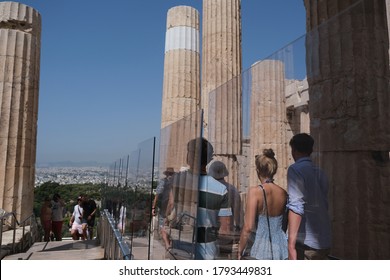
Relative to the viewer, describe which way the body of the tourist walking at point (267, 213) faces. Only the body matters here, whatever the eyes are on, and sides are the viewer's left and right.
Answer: facing away from the viewer

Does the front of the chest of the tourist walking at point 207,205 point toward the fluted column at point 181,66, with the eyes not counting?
yes

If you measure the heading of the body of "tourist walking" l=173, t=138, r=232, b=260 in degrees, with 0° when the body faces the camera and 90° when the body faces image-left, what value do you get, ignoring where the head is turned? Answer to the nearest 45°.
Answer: approximately 180°

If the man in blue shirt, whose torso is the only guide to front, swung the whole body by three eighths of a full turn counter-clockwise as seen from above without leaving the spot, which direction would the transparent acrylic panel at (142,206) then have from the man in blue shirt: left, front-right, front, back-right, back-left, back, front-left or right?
back-right

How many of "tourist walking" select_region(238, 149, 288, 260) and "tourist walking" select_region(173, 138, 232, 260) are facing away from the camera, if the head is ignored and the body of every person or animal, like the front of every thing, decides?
2

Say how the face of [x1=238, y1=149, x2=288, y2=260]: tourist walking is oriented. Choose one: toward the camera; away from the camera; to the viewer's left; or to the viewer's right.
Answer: away from the camera

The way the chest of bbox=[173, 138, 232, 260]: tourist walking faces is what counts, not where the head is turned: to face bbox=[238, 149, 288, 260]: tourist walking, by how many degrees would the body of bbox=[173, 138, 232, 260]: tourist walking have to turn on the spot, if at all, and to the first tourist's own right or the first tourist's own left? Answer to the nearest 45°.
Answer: approximately 135° to the first tourist's own right

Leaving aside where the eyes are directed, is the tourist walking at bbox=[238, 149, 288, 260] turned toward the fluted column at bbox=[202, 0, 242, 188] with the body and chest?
yes

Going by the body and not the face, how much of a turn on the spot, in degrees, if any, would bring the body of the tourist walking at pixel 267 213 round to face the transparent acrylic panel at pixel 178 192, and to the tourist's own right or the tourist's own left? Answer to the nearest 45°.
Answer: approximately 45° to the tourist's own left

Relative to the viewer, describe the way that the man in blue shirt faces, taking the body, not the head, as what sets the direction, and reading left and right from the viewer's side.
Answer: facing away from the viewer and to the left of the viewer
